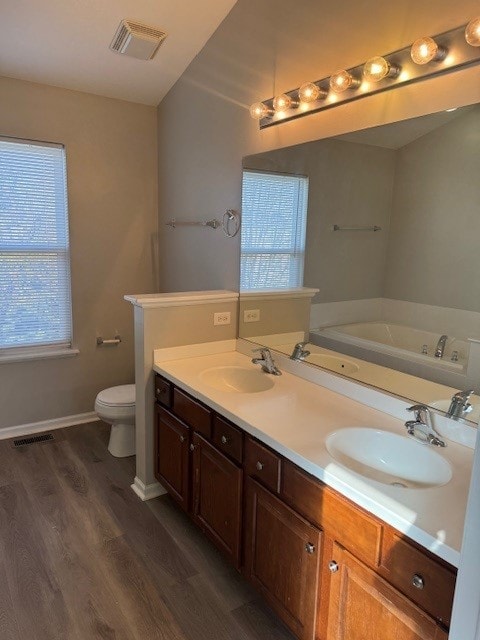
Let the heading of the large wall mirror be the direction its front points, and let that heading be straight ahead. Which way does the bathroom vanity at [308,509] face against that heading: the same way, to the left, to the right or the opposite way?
the same way

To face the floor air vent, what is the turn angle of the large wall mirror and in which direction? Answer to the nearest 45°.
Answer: approximately 45° to its right

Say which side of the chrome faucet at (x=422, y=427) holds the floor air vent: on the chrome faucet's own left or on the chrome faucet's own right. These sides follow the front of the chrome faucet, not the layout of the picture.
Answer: on the chrome faucet's own right

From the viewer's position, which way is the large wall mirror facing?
facing the viewer and to the left of the viewer

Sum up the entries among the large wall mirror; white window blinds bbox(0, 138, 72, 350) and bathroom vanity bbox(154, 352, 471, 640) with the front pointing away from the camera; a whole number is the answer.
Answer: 0

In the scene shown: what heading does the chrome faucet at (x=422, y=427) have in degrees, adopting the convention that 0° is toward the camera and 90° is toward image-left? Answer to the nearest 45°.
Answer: approximately 45°

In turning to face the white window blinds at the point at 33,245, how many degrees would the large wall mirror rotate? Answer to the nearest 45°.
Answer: approximately 45° to its right

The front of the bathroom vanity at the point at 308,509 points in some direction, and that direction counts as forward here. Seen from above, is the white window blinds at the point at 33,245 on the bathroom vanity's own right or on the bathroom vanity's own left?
on the bathroom vanity's own right
